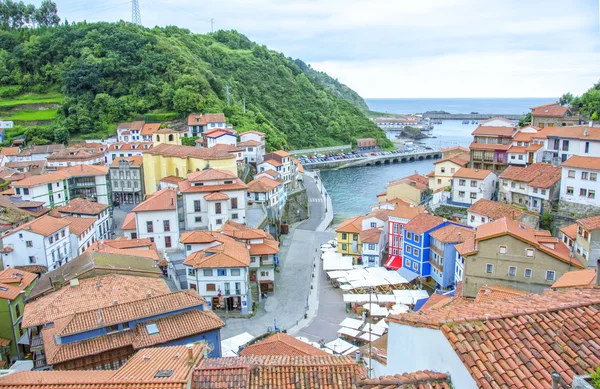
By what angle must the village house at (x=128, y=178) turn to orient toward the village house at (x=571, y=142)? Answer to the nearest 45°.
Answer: approximately 45° to its left

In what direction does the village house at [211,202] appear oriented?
toward the camera

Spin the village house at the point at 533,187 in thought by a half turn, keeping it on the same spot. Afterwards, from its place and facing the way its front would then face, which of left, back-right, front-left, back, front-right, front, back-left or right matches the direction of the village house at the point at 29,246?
back

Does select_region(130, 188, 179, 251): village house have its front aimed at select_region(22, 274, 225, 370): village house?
yes

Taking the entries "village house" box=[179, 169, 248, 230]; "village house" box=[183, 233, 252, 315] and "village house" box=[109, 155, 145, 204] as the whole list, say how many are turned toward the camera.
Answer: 3

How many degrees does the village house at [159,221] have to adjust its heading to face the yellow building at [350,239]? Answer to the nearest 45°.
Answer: approximately 90° to its left

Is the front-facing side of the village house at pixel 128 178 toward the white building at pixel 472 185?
no

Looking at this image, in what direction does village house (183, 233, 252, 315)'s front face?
toward the camera

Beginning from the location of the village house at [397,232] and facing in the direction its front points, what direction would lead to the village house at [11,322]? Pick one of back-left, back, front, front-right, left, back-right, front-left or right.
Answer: front

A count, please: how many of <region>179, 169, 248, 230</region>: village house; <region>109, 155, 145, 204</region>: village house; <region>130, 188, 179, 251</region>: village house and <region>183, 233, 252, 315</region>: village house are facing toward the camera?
4

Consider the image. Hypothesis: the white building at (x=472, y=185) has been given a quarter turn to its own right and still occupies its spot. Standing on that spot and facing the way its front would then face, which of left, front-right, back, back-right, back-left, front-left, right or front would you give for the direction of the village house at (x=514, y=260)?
back-left

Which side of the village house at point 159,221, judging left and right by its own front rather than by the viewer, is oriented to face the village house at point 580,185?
left

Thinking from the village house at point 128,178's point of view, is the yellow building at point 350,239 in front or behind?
in front

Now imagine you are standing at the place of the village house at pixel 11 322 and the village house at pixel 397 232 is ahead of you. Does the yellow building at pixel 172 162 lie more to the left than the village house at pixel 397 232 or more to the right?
left

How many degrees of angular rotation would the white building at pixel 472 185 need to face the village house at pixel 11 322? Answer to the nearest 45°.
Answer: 0° — it already faces it

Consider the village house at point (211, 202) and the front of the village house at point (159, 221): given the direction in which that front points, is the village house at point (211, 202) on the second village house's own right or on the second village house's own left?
on the second village house's own left

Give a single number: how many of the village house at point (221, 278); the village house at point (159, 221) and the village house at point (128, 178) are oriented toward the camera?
3

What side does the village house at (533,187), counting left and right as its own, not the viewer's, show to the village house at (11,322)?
front
